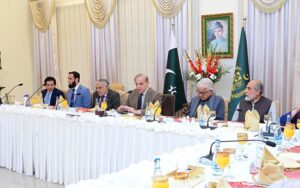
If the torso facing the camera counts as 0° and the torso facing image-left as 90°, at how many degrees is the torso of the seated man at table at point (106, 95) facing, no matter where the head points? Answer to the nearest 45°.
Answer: approximately 45°

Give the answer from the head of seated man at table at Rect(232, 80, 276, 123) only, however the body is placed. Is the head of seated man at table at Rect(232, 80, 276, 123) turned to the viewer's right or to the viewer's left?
to the viewer's left

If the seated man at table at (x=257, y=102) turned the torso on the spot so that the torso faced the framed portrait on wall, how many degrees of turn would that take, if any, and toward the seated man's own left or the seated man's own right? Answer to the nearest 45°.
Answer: approximately 135° to the seated man's own right

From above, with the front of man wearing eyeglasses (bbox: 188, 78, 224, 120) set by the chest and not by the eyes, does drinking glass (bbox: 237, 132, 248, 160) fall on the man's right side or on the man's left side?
on the man's left side

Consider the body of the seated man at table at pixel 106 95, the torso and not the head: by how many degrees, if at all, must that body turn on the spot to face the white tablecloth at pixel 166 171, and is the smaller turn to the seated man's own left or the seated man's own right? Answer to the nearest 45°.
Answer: approximately 45° to the seated man's own left

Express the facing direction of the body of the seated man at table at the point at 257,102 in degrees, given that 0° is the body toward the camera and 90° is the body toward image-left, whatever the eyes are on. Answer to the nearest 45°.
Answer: approximately 45°

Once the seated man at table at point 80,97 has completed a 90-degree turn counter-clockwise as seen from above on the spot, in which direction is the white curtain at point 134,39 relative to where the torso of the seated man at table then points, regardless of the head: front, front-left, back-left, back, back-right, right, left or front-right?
left

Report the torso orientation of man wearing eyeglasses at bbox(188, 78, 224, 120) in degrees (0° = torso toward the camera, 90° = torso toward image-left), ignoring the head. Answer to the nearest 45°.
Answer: approximately 45°

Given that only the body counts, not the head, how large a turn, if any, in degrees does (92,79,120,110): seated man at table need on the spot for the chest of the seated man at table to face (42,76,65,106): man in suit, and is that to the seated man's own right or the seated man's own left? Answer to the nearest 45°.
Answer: approximately 90° to the seated man's own right

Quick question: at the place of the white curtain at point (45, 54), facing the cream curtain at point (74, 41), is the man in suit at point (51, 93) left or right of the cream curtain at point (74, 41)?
right
